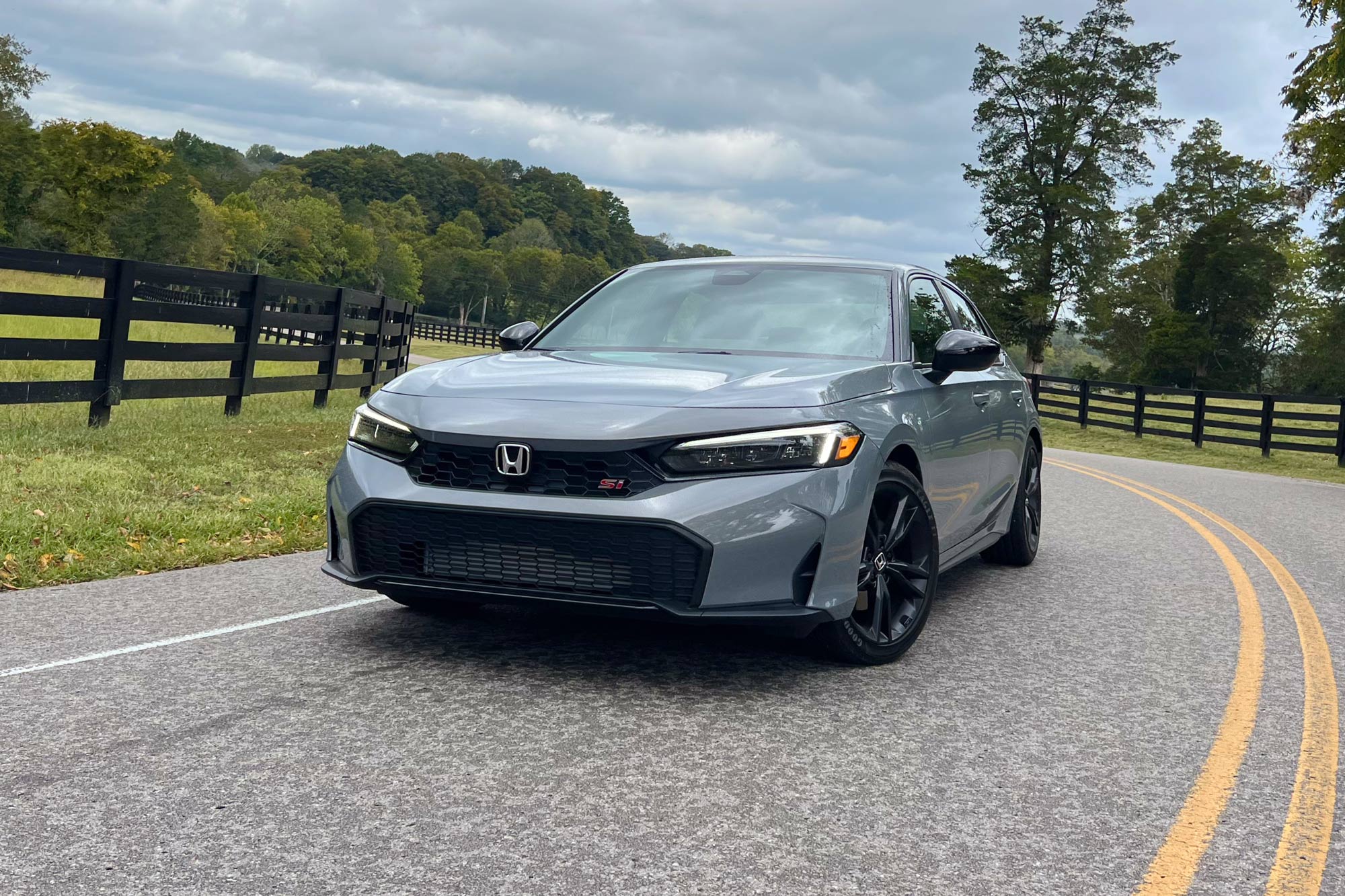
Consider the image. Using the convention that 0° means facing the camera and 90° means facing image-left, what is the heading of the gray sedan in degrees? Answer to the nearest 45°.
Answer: approximately 45°

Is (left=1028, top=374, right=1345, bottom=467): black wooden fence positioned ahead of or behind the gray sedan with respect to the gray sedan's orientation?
behind

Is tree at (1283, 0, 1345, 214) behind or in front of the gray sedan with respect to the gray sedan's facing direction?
behind

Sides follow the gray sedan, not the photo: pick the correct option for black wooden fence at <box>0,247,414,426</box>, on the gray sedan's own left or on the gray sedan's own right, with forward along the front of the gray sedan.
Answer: on the gray sedan's own right
